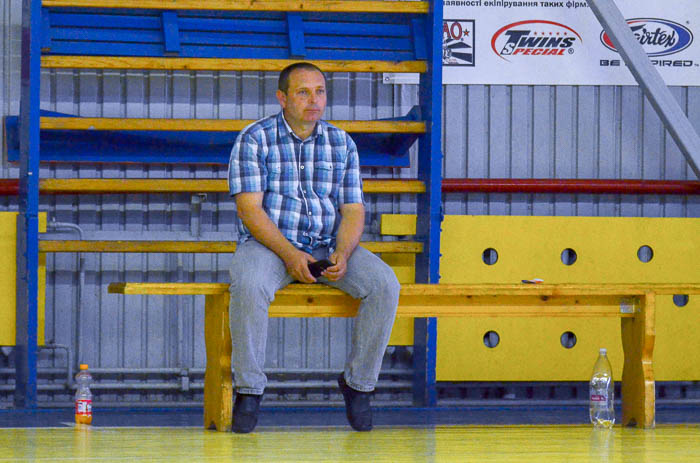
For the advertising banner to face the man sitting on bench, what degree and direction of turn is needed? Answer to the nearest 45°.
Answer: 0° — it already faces them

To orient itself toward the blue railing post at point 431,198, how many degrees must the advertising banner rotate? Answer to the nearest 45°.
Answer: approximately 45° to its right

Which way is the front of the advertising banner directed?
toward the camera

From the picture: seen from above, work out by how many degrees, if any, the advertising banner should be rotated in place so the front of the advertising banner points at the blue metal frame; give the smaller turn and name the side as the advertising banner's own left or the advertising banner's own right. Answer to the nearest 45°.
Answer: approximately 45° to the advertising banner's own right

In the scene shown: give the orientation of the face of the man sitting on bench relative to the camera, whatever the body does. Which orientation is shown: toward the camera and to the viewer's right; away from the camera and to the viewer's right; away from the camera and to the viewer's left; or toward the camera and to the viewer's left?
toward the camera and to the viewer's right

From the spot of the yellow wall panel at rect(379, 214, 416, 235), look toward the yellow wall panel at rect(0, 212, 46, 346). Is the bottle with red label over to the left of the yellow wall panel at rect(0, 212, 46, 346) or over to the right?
left

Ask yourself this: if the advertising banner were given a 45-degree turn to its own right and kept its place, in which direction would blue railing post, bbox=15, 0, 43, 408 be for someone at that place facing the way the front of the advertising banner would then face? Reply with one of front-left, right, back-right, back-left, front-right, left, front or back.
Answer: front

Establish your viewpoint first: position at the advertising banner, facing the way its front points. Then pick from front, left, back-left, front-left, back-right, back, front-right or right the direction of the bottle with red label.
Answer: front-right
